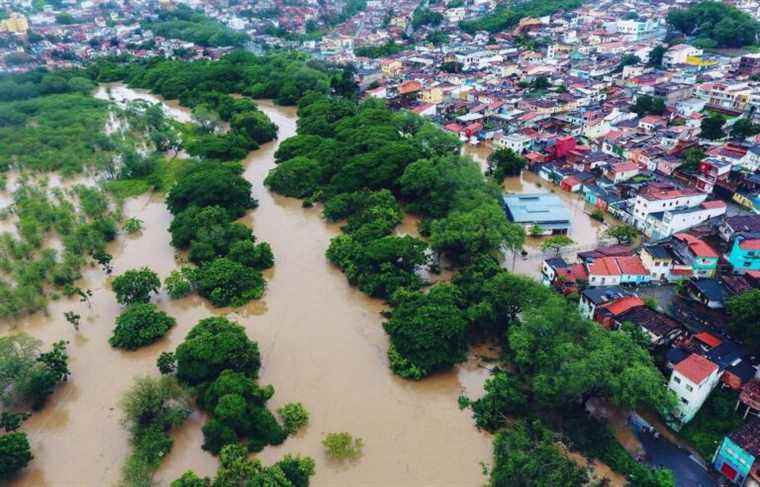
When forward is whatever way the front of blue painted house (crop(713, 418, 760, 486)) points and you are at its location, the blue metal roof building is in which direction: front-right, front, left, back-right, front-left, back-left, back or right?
right

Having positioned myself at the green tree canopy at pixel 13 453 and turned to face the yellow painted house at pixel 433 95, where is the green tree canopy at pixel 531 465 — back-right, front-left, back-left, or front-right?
front-right

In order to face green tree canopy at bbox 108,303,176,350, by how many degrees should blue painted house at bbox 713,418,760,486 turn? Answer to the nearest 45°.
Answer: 0° — it already faces it

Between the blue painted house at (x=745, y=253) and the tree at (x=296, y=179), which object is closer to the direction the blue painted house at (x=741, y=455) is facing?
the tree

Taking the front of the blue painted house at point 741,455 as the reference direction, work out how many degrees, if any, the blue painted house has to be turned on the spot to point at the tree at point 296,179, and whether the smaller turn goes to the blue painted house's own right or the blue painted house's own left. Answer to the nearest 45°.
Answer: approximately 45° to the blue painted house's own right

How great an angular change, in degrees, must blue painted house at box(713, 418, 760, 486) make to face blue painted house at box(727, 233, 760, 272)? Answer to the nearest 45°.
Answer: approximately 135° to its right

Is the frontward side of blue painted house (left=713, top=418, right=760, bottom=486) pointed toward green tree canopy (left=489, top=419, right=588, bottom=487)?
yes

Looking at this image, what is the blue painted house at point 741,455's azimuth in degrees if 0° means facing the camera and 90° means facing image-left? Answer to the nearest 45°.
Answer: approximately 45°

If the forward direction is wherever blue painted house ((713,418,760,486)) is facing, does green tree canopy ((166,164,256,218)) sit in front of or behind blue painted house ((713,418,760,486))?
in front

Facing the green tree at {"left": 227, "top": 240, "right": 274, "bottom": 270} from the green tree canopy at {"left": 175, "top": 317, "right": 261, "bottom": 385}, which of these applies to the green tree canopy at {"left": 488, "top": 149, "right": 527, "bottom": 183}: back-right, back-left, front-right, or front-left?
front-right

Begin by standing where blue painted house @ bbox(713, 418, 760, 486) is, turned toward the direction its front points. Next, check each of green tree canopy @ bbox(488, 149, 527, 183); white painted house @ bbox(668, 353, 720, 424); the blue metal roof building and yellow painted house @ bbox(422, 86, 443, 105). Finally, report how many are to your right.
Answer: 4

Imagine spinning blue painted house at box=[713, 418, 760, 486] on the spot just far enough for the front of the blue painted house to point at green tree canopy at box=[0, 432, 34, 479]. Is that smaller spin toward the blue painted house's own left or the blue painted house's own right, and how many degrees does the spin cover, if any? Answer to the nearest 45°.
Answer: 0° — it already faces it

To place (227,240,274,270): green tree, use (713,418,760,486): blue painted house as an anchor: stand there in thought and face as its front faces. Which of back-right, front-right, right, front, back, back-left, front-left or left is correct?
front-right

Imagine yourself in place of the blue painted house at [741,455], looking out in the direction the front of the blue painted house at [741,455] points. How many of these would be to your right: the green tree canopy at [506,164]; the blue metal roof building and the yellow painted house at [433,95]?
3

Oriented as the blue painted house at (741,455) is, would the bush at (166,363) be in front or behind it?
in front

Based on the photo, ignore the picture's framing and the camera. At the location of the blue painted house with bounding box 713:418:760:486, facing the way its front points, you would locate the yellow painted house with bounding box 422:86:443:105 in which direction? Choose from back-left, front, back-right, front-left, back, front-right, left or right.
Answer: right

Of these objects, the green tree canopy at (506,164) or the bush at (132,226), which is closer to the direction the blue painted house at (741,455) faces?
the bush

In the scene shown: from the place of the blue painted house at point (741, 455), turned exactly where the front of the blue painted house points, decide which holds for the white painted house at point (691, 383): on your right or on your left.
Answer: on your right

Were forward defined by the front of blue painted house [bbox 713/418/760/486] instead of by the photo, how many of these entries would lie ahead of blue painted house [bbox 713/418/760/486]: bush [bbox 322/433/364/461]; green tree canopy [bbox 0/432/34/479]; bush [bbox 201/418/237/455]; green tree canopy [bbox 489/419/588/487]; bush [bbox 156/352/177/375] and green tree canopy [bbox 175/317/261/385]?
6
